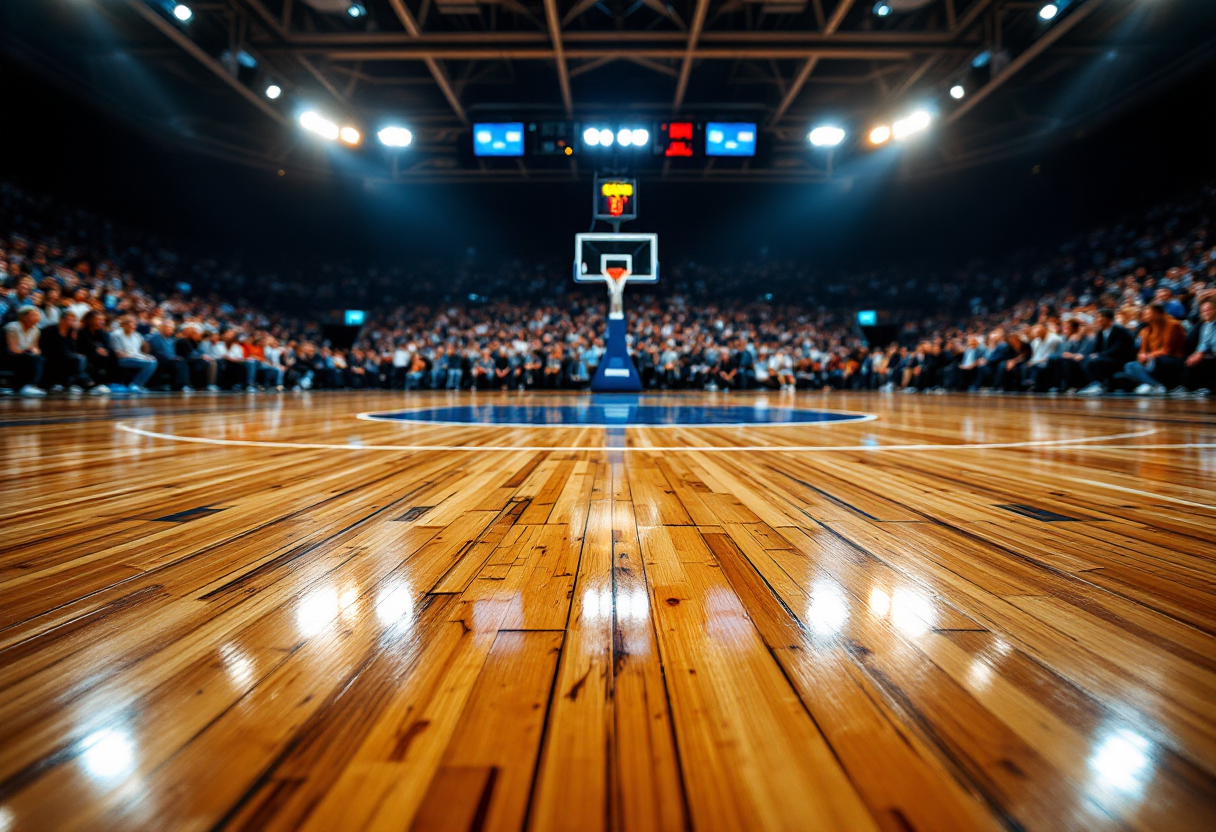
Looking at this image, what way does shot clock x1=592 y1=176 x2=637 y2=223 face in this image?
toward the camera

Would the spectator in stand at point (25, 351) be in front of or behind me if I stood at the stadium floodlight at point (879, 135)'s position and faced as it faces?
in front

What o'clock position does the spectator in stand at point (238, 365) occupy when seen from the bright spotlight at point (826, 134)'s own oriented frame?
The spectator in stand is roughly at 2 o'clock from the bright spotlight.

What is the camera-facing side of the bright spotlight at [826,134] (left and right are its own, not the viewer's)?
front

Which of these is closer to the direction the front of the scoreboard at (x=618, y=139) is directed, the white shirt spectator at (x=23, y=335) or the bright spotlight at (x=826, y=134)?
the white shirt spectator

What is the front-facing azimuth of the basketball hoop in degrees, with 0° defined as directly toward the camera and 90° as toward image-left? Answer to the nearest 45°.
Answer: approximately 0°

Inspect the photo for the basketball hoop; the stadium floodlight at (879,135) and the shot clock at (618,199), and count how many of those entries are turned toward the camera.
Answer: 3

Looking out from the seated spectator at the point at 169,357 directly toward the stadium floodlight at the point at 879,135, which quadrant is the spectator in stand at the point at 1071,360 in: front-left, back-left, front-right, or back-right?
front-right

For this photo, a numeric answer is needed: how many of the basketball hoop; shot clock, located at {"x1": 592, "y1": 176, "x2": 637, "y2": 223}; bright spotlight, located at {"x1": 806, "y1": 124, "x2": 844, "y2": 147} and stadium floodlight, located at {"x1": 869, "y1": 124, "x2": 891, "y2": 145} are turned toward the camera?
4

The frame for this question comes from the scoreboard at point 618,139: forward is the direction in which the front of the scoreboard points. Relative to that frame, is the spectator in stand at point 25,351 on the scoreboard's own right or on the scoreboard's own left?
on the scoreboard's own right

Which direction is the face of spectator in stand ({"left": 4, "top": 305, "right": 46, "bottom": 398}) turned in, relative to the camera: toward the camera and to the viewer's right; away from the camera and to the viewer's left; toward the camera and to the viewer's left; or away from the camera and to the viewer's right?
toward the camera and to the viewer's right

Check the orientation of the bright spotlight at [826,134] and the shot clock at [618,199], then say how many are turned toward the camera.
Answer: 2
